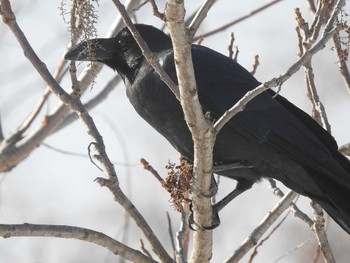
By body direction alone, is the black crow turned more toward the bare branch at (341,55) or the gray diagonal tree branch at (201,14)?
the gray diagonal tree branch

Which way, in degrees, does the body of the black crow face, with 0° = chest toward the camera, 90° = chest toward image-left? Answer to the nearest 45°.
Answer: approximately 90°
